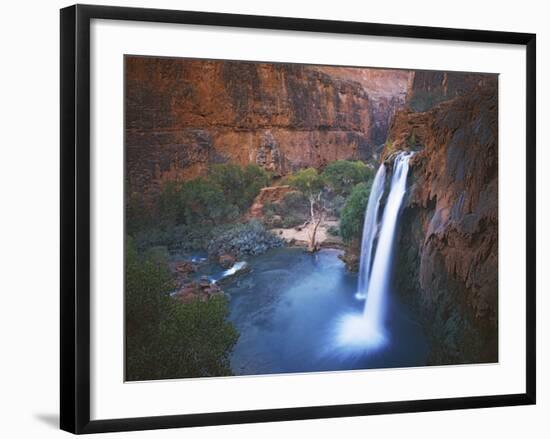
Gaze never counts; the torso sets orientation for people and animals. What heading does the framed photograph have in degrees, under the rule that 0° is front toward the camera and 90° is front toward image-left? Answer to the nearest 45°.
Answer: approximately 315°
